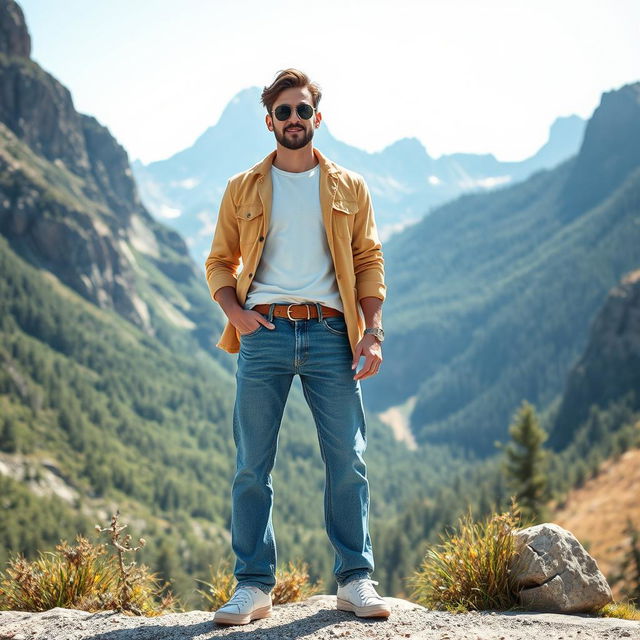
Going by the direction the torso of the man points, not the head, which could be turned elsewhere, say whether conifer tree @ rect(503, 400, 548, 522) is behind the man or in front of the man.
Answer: behind

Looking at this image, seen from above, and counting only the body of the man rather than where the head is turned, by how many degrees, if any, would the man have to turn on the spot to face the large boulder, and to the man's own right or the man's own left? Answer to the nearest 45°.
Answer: approximately 90° to the man's own left

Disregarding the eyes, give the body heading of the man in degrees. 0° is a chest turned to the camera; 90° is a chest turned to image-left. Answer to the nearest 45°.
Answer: approximately 0°

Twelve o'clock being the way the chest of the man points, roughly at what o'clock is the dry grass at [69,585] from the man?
The dry grass is roughly at 4 o'clock from the man.
